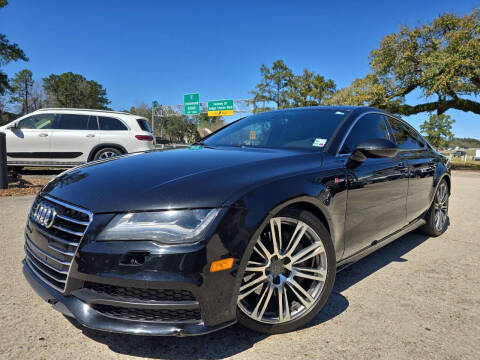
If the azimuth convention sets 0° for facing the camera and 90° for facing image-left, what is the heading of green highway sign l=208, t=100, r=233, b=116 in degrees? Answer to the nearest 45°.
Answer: approximately 0°

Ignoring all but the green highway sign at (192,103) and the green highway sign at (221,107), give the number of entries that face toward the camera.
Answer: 2

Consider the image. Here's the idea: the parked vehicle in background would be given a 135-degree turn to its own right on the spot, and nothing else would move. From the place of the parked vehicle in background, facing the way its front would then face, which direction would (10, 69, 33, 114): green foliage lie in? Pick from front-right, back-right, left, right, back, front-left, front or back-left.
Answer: front-left

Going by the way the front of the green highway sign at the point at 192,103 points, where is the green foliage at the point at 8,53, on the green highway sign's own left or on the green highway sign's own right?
on the green highway sign's own right

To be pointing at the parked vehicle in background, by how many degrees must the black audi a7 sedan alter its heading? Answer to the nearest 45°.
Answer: approximately 90° to its right

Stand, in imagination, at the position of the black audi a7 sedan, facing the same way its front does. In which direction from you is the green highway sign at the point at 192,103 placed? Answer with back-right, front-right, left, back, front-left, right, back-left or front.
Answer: back-right

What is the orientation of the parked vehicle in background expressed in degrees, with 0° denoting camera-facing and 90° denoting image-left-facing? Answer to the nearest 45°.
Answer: approximately 90°

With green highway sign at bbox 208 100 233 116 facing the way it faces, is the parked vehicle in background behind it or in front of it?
in front

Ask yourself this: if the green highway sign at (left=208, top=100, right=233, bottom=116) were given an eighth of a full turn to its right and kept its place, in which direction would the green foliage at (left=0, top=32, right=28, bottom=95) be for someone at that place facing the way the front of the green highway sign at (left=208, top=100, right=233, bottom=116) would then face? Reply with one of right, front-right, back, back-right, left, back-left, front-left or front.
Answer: front-right

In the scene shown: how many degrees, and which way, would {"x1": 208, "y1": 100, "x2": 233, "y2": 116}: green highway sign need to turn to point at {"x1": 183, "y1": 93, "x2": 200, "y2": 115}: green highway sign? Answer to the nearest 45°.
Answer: approximately 90° to its right

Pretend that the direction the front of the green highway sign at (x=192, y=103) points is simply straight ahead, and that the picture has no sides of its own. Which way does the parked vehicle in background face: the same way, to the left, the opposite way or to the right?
to the right

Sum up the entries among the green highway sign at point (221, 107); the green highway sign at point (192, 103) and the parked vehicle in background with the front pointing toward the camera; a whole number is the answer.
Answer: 2

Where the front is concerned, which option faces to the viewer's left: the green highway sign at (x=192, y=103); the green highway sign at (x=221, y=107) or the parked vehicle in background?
the parked vehicle in background

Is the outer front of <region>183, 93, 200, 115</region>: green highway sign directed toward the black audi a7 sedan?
yes

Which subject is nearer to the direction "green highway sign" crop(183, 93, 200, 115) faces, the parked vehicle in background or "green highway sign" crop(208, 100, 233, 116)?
the parked vehicle in background

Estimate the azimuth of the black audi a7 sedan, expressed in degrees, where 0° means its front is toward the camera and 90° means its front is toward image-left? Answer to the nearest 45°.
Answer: approximately 45°

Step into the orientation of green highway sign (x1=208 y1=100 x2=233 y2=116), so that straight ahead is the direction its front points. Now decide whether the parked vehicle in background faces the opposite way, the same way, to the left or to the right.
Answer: to the right
